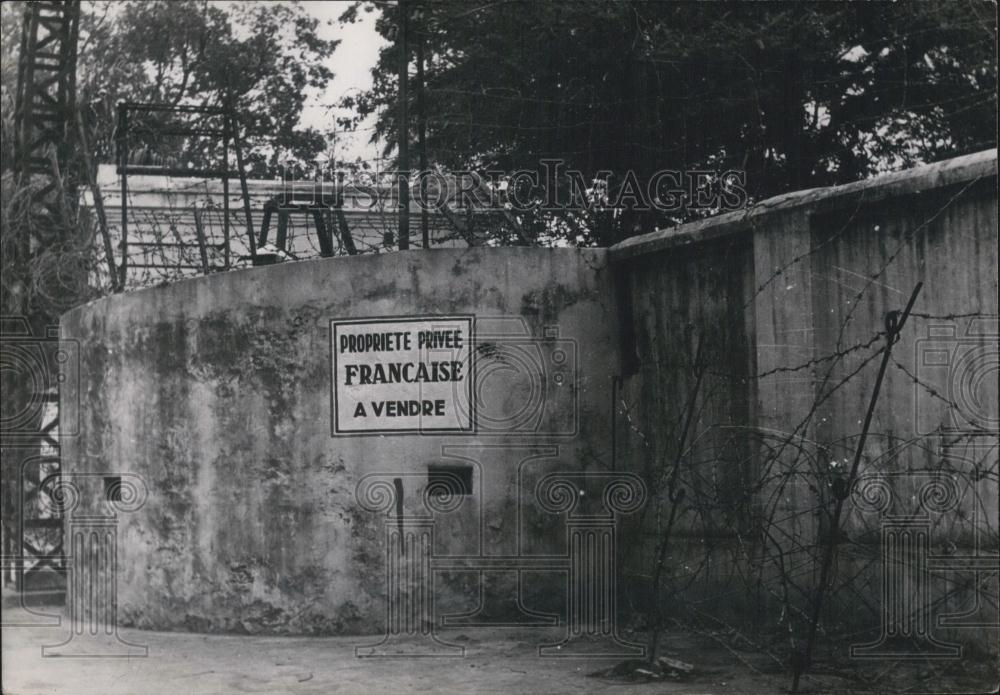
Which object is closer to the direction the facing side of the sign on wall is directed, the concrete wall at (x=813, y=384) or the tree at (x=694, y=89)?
the concrete wall

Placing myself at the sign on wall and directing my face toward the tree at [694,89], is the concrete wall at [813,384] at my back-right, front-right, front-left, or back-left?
front-right

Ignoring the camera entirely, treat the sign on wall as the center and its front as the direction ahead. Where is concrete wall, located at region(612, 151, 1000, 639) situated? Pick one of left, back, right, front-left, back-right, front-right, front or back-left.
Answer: front-left

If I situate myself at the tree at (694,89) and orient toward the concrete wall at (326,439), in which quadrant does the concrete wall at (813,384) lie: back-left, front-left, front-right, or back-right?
front-left

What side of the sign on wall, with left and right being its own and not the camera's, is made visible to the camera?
front

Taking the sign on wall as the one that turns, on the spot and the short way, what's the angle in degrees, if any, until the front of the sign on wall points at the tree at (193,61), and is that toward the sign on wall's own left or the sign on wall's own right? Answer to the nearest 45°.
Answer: approximately 180°

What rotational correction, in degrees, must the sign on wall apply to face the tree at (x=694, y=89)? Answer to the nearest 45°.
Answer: approximately 135° to its left
